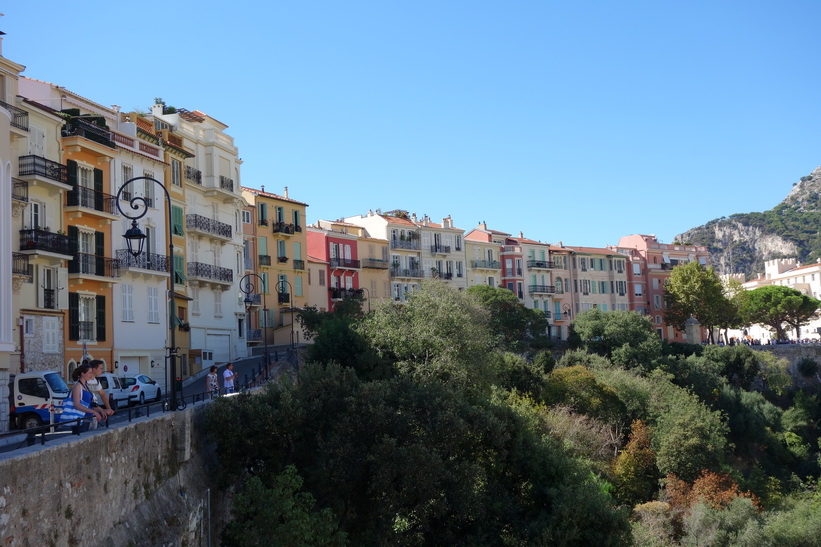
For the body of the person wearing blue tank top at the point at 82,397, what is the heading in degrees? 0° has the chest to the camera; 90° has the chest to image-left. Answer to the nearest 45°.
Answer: approximately 270°

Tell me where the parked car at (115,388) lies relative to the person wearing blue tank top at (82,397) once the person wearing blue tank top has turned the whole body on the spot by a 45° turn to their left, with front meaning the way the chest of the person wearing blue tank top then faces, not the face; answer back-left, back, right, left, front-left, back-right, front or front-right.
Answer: front-left

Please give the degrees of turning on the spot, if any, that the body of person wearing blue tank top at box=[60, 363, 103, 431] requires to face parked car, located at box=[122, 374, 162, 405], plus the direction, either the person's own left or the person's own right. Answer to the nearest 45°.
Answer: approximately 90° to the person's own left
